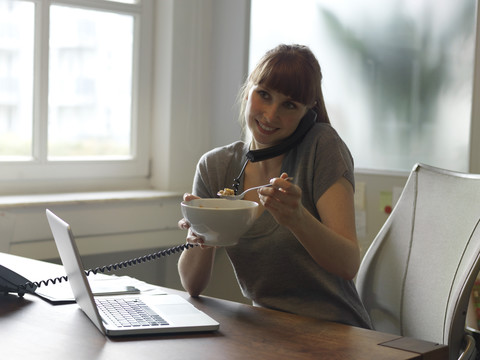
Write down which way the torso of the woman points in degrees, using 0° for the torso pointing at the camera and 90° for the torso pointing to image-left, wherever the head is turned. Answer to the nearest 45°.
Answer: approximately 45°

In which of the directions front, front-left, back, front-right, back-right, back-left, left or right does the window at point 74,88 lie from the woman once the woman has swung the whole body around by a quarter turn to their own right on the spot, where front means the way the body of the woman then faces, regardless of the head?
front

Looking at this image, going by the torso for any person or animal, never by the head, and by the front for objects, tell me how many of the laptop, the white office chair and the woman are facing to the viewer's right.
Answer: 1

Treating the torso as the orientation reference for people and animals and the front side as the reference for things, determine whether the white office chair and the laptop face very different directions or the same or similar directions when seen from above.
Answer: very different directions

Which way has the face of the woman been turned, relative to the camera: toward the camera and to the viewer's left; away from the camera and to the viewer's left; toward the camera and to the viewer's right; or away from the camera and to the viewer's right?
toward the camera and to the viewer's left

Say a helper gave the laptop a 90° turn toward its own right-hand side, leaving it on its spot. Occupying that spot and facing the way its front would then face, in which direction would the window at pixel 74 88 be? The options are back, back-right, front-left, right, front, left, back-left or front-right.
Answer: back

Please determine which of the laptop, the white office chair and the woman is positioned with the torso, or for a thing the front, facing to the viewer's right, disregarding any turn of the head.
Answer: the laptop

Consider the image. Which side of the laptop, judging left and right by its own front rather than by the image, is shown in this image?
right

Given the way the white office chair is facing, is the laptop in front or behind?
in front

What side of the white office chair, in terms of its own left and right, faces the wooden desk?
front

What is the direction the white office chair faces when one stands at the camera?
facing the viewer and to the left of the viewer
